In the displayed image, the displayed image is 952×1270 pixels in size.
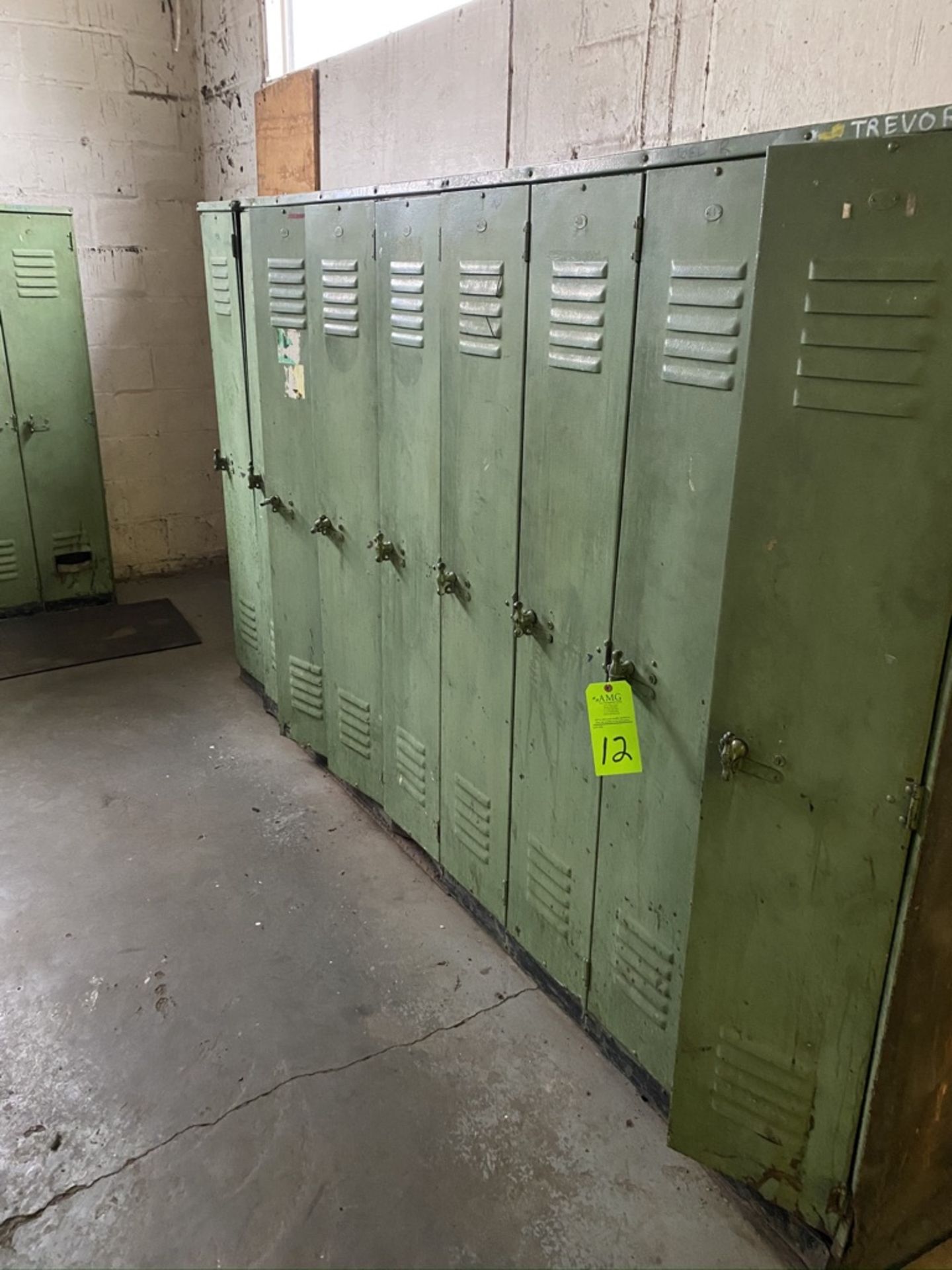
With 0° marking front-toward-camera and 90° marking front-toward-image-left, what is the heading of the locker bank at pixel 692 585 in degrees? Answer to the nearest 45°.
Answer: approximately 45°

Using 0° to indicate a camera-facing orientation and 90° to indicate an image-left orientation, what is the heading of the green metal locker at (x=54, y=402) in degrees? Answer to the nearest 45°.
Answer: approximately 0°

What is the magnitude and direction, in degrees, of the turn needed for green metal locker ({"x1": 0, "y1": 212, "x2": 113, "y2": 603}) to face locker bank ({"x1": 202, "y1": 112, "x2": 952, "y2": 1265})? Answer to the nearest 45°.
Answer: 0° — it already faces it

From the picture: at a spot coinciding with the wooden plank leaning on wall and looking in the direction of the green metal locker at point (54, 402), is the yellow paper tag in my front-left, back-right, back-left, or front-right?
back-left

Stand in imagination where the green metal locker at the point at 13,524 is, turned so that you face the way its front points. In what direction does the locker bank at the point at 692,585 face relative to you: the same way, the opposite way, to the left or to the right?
to the right

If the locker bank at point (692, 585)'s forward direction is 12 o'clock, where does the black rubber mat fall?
The black rubber mat is roughly at 3 o'clock from the locker bank.

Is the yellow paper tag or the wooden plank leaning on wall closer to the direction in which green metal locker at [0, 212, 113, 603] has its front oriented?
the yellow paper tag

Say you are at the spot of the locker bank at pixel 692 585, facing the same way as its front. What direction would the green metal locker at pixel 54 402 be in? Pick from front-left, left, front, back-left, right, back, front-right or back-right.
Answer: right

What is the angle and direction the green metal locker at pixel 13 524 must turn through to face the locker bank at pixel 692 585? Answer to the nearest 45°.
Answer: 0° — it already faces it

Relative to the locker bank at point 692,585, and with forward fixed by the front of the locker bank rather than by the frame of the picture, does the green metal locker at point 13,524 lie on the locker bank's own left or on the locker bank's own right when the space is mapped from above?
on the locker bank's own right

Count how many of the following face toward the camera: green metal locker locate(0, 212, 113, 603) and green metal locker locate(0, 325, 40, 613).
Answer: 2

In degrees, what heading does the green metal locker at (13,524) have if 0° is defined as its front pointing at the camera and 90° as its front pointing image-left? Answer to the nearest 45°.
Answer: approximately 0°

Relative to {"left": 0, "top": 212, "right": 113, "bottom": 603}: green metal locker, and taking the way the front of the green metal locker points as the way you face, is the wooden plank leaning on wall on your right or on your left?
on your left

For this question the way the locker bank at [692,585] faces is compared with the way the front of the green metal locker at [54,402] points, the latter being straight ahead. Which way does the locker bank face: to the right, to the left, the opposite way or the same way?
to the right
